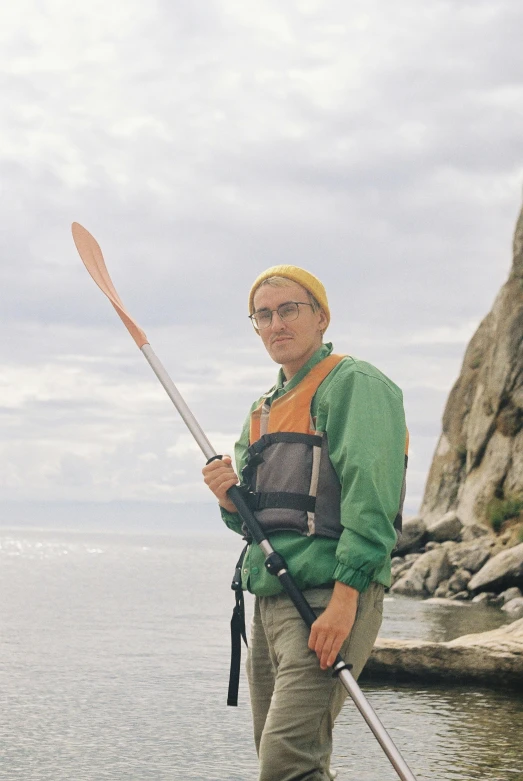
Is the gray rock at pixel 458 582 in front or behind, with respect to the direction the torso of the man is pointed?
behind

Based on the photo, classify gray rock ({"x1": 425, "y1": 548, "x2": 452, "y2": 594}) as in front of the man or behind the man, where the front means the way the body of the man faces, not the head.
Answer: behind

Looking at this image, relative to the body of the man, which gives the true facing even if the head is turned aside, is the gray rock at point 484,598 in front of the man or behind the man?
behind

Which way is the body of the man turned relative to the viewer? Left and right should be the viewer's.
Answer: facing the viewer and to the left of the viewer

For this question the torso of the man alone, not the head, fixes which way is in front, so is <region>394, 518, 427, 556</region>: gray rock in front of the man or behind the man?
behind

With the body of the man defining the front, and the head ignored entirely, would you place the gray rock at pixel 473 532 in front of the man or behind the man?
behind

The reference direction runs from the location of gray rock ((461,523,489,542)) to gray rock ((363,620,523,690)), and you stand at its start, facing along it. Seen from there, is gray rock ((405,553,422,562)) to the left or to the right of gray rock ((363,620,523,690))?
right
